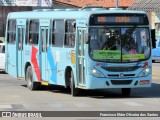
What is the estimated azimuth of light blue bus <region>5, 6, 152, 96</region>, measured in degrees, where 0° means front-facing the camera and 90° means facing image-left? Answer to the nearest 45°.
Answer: approximately 315°
